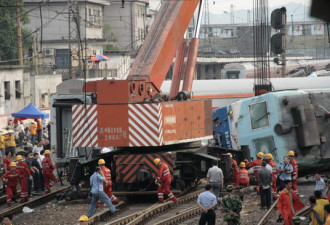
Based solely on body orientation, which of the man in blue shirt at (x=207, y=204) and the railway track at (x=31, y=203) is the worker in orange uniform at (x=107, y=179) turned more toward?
the railway track

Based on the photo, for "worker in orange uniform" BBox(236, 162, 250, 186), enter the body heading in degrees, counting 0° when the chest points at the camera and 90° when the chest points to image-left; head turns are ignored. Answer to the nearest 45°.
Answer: approximately 180°

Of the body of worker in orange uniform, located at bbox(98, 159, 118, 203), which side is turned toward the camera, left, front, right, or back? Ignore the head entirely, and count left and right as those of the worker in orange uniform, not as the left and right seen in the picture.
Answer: left

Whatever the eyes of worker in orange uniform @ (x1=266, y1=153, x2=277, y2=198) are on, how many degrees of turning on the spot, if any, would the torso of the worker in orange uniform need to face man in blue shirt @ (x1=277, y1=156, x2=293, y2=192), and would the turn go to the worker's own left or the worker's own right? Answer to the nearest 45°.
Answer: approximately 135° to the worker's own right
